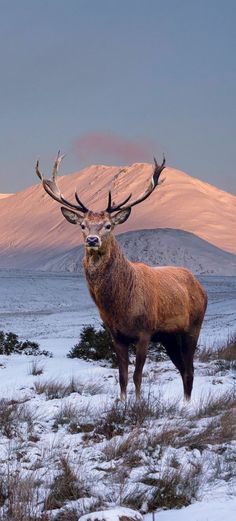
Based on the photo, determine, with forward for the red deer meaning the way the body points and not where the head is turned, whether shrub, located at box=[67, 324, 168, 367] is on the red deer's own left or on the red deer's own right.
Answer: on the red deer's own right

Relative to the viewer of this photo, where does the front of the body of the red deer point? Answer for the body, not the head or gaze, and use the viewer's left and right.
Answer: facing the viewer and to the left of the viewer

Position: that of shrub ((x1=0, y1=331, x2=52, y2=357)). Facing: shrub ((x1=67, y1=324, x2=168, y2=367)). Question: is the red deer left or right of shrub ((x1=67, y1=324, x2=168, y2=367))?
right

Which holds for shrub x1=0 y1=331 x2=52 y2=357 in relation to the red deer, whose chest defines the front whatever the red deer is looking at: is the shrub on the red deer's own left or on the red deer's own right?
on the red deer's own right
